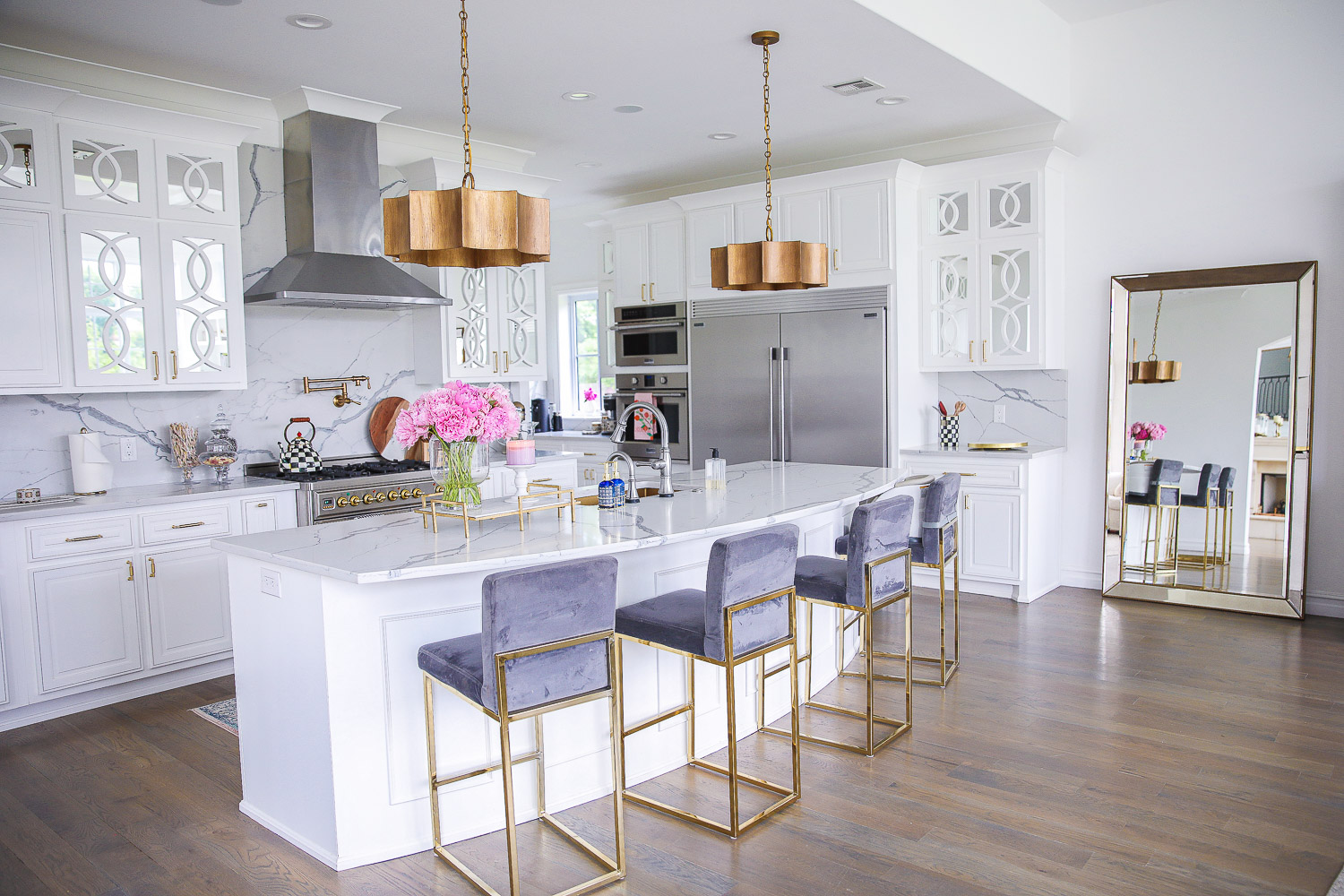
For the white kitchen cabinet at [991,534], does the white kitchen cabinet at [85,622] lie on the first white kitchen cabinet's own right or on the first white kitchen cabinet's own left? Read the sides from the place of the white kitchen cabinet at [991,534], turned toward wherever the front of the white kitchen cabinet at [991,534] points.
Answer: on the first white kitchen cabinet's own right

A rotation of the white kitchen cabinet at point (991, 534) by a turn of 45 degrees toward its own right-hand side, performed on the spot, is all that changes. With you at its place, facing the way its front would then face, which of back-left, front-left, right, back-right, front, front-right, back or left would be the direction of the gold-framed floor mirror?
back-left

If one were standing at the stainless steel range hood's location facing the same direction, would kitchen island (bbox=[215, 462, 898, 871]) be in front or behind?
in front

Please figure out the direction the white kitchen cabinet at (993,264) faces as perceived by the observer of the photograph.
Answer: facing the viewer and to the left of the viewer

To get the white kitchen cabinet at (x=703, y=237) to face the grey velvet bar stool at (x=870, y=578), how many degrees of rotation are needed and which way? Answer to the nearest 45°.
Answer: approximately 45° to its left

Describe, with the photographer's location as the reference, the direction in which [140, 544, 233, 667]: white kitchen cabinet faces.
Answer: facing the viewer and to the right of the viewer

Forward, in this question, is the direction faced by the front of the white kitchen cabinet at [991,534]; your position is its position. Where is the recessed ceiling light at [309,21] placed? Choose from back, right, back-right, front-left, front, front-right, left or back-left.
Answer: front-right
